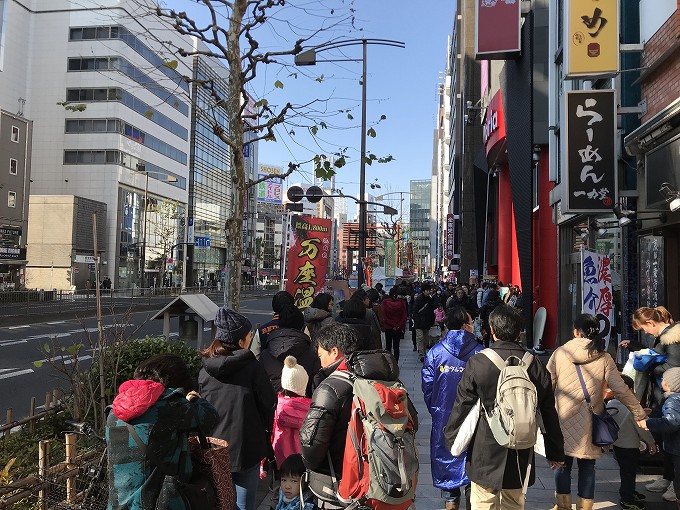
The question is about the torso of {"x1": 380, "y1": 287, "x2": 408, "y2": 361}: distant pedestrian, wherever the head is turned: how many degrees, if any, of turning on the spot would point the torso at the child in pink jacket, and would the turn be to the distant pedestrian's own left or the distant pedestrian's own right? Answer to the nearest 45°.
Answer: approximately 180°

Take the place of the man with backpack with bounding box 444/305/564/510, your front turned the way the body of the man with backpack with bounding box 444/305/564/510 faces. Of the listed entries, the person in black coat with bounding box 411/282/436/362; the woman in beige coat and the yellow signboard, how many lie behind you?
0

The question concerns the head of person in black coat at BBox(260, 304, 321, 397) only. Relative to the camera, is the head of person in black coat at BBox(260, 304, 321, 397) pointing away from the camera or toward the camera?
away from the camera

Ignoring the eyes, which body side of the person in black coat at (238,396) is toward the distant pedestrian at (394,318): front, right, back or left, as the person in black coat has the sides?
front

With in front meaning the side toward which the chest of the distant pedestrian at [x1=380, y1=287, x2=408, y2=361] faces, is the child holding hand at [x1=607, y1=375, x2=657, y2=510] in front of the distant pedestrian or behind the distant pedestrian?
behind

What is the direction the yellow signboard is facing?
toward the camera

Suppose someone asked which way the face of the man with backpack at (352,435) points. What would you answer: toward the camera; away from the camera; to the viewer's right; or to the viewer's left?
to the viewer's left

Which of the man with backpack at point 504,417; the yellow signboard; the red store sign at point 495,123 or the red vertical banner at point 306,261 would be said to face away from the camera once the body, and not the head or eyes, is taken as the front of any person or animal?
the man with backpack

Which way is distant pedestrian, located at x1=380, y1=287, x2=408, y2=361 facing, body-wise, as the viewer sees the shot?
away from the camera

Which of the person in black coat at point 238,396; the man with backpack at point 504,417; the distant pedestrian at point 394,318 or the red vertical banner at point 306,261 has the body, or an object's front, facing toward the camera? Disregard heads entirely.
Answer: the red vertical banner

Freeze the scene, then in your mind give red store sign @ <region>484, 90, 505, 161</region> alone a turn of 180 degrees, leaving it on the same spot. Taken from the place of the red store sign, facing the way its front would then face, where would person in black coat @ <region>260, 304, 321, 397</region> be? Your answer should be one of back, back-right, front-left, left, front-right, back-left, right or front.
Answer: back-right

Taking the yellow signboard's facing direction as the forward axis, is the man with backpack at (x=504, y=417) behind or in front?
in front

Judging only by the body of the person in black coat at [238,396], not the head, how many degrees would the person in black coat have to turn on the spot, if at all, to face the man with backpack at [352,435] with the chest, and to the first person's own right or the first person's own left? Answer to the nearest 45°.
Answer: approximately 90° to the first person's own right

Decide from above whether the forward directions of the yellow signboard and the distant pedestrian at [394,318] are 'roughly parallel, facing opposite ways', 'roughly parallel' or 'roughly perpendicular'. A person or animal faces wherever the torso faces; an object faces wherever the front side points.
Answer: roughly parallel, facing opposite ways

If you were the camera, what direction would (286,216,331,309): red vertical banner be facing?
facing the viewer

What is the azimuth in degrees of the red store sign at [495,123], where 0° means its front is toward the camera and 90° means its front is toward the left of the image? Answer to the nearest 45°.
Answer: approximately 45°
